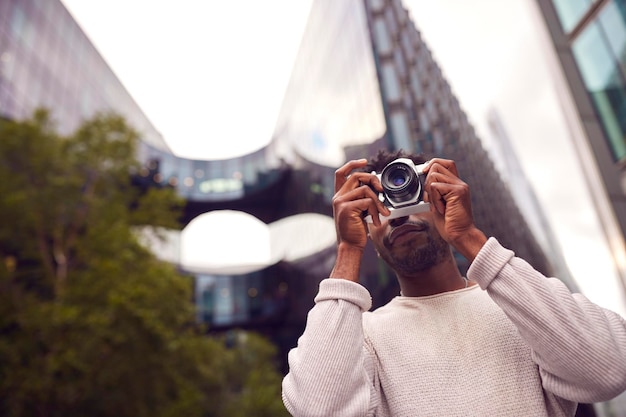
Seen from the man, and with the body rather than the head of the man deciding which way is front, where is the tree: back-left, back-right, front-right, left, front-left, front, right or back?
back-right

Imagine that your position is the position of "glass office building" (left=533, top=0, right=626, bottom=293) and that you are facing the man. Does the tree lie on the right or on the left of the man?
right

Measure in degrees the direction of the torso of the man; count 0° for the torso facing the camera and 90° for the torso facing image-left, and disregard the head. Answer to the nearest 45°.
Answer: approximately 0°

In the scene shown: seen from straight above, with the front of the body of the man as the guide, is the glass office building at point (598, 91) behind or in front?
behind

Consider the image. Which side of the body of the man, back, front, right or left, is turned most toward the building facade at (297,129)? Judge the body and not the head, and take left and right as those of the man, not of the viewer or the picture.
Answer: back
